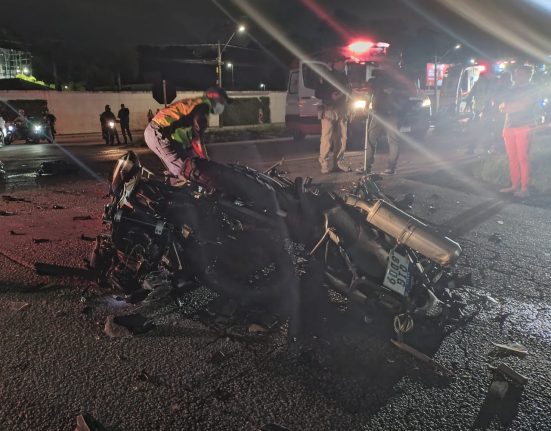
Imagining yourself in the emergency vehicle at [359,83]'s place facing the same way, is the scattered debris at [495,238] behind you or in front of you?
in front

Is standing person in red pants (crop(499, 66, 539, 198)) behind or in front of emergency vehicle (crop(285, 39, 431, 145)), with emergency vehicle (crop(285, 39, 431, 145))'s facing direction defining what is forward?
in front

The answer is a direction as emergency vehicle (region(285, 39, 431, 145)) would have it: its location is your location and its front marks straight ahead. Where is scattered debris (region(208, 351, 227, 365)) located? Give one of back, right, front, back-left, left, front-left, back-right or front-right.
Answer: front-right

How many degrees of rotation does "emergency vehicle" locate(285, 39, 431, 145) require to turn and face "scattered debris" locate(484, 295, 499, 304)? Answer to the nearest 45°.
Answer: approximately 45° to its right

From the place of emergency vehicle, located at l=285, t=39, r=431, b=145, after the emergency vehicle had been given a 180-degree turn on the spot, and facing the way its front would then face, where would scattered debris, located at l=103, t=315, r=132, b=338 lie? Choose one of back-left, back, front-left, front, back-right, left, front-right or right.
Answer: back-left

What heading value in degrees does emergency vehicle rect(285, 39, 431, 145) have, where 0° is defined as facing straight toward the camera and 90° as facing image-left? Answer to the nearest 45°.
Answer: approximately 315°

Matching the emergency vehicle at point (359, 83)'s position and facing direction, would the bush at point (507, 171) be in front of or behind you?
in front

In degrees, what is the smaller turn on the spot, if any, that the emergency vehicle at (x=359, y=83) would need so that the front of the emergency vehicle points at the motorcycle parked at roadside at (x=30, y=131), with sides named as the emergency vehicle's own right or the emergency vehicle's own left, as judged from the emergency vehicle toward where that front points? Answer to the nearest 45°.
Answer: approximately 135° to the emergency vehicle's own right

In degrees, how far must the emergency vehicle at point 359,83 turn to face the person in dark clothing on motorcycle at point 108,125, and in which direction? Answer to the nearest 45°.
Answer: approximately 135° to its right

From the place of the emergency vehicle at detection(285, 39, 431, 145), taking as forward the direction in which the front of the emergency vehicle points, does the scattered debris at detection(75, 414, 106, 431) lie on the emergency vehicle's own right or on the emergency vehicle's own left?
on the emergency vehicle's own right

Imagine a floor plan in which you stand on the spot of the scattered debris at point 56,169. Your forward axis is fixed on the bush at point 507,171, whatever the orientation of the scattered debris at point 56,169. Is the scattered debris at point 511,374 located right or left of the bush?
right

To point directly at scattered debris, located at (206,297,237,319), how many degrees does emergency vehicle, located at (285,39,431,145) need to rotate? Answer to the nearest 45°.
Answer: approximately 45° to its right

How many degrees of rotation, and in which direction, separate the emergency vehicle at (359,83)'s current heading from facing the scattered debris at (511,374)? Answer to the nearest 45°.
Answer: approximately 45° to its right

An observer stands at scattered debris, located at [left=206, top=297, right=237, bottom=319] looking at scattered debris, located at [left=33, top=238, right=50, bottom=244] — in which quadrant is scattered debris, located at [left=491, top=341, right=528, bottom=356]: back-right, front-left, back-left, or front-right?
back-right

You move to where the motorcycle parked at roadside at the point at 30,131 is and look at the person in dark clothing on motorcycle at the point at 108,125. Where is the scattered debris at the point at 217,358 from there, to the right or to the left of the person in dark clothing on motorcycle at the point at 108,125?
right

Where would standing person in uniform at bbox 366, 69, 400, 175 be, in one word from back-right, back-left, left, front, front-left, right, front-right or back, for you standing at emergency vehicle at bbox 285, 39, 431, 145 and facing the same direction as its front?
front-right
